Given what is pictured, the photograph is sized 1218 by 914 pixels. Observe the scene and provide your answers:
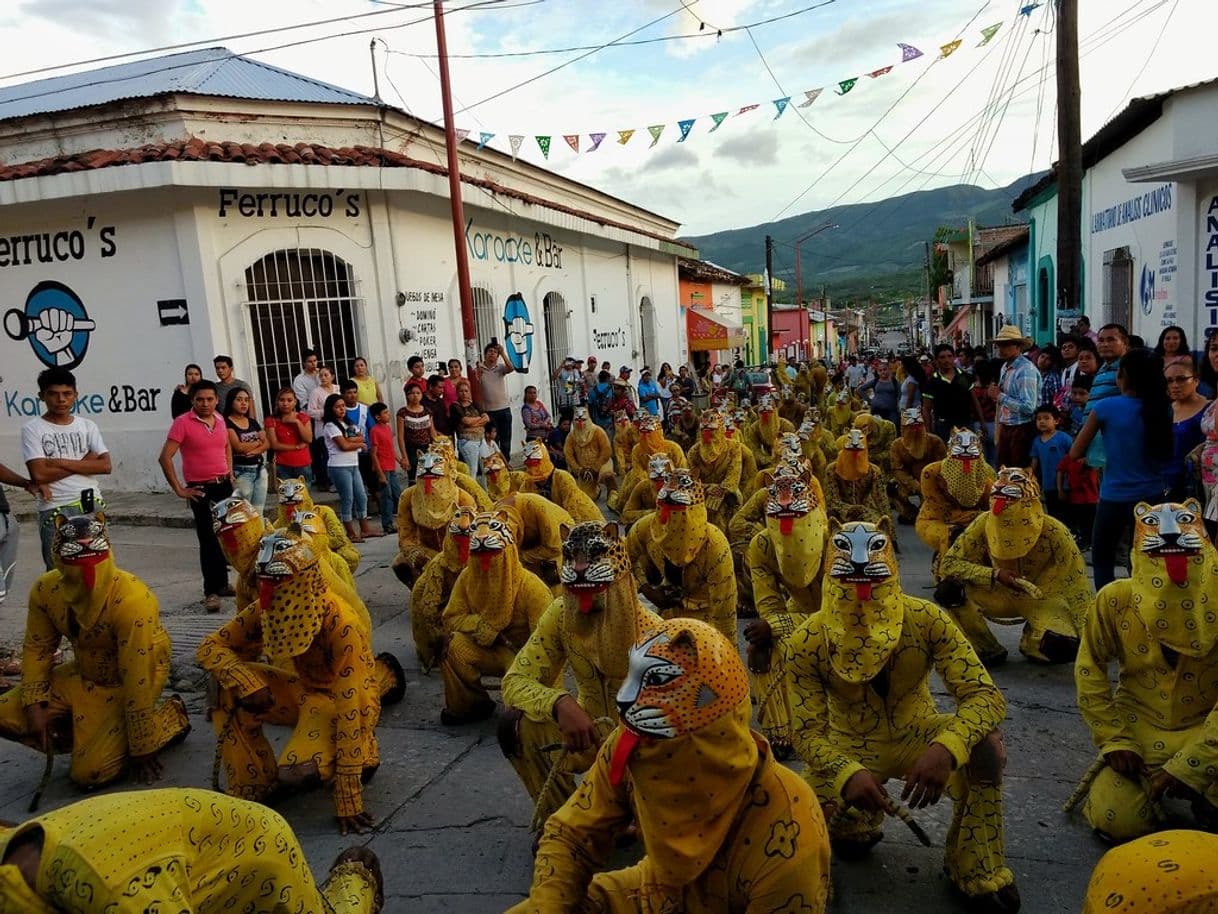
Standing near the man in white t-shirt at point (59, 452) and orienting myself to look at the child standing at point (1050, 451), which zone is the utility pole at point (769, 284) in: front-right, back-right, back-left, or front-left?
front-left

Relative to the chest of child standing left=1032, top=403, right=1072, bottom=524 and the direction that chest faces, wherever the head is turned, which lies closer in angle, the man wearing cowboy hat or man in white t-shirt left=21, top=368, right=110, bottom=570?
the man in white t-shirt

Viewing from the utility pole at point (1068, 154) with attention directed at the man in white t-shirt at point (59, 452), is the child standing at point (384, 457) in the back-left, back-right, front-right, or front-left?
front-right

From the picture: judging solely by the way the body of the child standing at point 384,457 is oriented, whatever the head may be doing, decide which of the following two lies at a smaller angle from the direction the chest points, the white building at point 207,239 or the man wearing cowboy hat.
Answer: the man wearing cowboy hat

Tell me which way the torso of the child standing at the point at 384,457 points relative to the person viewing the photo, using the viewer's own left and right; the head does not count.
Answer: facing the viewer and to the right of the viewer

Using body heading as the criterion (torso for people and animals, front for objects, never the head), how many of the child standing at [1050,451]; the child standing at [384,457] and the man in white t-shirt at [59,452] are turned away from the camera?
0

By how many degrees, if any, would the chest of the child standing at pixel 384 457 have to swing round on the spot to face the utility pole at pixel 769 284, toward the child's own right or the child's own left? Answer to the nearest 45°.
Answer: approximately 90° to the child's own left

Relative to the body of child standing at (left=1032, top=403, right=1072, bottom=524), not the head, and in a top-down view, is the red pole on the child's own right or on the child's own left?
on the child's own right

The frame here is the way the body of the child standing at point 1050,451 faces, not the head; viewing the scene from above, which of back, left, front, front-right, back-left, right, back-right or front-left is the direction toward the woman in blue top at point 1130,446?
front-left

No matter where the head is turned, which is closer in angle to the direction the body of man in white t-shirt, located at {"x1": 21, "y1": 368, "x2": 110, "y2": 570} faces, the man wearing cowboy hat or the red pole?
the man wearing cowboy hat

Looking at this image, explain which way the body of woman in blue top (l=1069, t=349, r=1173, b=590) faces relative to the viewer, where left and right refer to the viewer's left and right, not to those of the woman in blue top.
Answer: facing away from the viewer and to the left of the viewer

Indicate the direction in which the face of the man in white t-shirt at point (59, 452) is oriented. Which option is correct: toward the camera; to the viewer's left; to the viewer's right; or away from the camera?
toward the camera

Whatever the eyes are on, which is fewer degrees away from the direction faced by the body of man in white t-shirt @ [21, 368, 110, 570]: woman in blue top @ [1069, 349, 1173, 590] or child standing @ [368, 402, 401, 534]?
the woman in blue top

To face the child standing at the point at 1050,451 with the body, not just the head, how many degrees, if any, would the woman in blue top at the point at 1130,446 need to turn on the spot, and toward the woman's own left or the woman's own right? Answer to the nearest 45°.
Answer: approximately 45° to the woman's own right

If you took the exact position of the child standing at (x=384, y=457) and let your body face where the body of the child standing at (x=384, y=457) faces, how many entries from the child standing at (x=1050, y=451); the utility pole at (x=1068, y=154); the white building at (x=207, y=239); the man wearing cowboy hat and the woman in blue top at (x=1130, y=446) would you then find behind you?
1

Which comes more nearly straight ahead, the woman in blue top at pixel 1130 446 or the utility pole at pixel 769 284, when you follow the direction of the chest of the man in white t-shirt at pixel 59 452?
the woman in blue top

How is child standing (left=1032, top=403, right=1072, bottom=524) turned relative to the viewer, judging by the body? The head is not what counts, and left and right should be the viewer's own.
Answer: facing the viewer and to the left of the viewer
